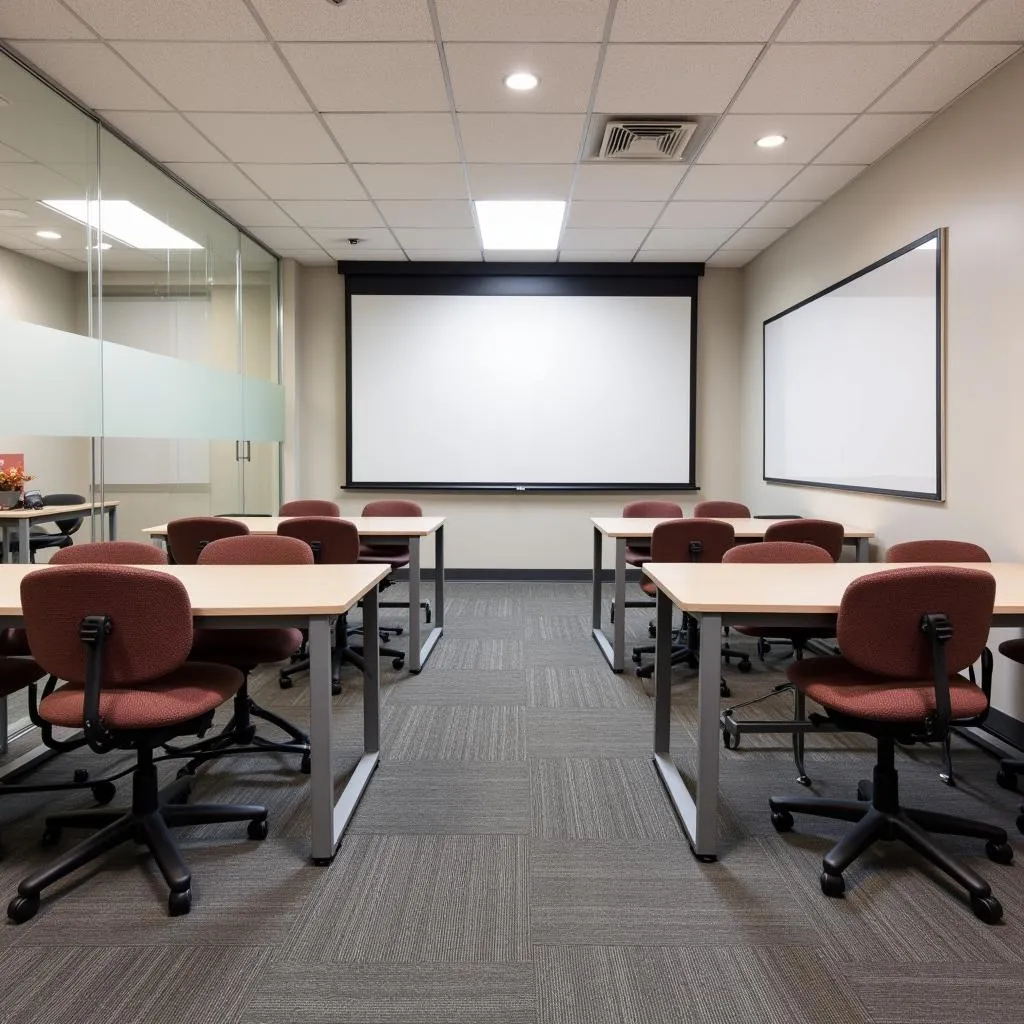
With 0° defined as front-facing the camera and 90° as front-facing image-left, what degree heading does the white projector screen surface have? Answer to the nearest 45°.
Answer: approximately 0°

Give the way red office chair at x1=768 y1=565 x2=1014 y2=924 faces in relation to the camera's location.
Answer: facing away from the viewer and to the left of the viewer

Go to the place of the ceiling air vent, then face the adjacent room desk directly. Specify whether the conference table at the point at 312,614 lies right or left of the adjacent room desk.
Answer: left

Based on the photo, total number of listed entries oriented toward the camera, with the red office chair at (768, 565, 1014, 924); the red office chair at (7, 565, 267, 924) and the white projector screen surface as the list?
1

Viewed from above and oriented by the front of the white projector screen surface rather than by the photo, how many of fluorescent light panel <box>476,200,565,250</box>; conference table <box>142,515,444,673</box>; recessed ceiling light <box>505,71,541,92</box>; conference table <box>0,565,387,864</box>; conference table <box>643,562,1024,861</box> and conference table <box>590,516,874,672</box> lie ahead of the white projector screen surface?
6

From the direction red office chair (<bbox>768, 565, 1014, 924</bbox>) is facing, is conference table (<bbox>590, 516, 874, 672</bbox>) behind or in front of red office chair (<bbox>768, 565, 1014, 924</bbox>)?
in front

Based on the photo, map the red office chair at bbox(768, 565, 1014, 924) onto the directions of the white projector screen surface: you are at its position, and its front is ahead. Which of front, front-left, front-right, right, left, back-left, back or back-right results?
front

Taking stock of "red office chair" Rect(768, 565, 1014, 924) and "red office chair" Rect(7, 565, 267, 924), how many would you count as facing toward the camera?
0

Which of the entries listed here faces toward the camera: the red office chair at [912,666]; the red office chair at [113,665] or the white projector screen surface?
the white projector screen surface

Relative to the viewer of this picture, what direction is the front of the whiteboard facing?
facing the viewer and to the left of the viewer

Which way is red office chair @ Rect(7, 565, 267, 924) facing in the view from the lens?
facing away from the viewer and to the right of the viewer

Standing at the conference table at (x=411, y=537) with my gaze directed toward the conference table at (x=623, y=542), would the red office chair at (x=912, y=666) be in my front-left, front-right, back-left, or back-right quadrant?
front-right

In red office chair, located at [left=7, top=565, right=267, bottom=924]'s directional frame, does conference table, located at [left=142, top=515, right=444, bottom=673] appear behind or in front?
in front

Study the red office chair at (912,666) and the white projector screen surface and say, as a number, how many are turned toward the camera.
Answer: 1

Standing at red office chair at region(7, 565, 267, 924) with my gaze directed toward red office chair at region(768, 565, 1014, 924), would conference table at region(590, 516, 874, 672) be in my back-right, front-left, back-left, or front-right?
front-left

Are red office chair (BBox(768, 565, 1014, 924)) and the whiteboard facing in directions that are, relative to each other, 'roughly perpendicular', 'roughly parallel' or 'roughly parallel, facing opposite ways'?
roughly perpendicular

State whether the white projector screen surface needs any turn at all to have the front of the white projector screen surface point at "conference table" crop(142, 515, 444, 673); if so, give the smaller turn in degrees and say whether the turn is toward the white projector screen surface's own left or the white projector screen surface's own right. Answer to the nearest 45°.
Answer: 0° — it already faces it
